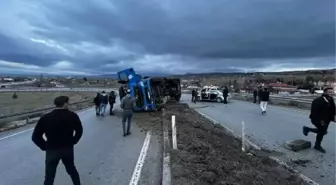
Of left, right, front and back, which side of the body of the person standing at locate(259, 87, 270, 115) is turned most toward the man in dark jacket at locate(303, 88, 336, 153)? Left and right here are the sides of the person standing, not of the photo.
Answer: back

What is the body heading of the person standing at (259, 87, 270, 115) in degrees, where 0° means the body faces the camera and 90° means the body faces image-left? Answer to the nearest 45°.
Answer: approximately 180°

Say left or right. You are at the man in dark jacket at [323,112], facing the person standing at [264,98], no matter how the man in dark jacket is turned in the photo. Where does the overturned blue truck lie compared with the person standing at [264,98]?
left

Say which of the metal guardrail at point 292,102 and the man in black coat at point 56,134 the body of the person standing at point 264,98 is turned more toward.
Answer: the metal guardrail

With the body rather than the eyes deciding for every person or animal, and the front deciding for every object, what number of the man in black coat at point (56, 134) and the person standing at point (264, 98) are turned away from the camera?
2

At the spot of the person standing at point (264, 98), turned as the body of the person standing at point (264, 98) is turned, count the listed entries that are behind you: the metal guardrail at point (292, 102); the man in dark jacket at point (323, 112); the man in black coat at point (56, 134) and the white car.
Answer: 2

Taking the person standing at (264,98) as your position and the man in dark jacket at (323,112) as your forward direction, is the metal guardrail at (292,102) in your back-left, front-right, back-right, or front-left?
back-left

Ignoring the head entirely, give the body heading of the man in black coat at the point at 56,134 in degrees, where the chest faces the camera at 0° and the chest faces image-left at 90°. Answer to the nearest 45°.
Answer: approximately 180°

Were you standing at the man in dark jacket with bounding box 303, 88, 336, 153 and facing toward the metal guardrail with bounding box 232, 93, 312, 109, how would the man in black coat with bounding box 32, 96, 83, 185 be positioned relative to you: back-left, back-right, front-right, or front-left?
back-left
